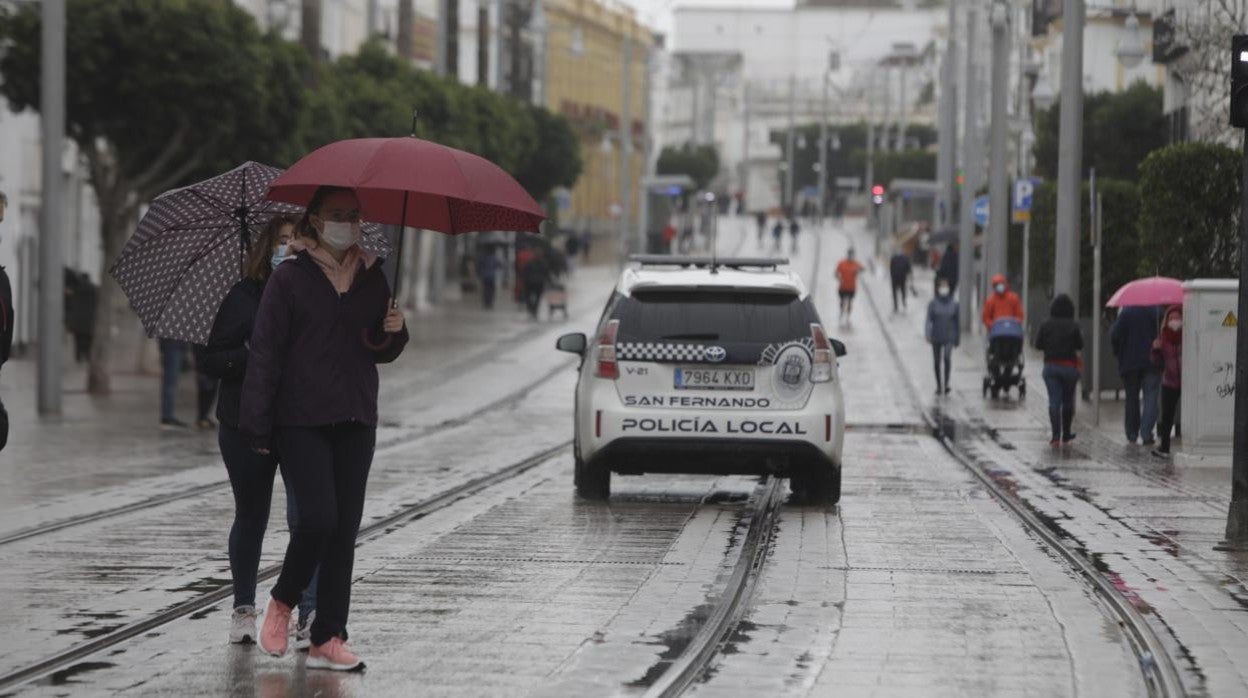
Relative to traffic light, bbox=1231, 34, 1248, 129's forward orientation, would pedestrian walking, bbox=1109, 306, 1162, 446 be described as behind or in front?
behind

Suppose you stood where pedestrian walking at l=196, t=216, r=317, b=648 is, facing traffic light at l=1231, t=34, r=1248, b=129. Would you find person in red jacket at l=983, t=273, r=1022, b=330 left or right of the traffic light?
left

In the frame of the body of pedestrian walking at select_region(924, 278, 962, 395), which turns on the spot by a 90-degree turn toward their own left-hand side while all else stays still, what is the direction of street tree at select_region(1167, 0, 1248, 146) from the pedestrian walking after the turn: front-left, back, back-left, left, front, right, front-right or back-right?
front-left

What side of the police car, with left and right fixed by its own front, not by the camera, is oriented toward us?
back

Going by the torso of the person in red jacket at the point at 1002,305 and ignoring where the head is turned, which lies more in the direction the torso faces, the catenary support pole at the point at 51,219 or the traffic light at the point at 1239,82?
the traffic light
